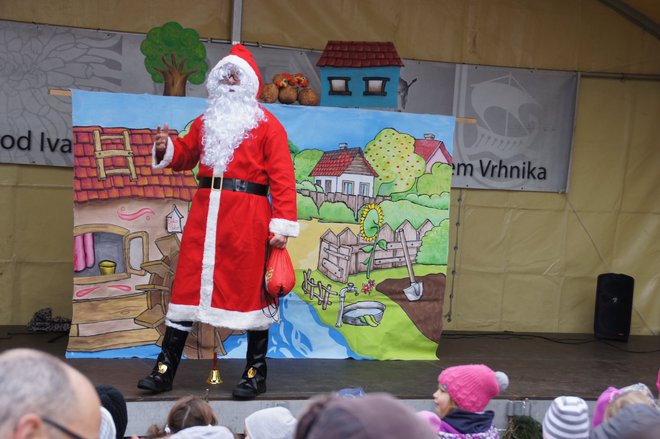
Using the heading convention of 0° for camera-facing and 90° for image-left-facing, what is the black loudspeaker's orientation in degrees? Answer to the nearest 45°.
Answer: approximately 0°

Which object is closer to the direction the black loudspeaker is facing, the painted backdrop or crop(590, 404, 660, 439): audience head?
the audience head

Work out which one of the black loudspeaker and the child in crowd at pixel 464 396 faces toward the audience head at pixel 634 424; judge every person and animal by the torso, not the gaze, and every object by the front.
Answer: the black loudspeaker

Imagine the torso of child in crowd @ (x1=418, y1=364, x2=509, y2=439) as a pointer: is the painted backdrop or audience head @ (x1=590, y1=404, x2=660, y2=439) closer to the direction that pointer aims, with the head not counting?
the painted backdrop

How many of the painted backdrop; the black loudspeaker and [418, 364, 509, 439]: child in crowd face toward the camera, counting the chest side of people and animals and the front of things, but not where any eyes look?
2

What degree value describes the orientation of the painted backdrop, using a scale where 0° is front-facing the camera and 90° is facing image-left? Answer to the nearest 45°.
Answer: approximately 0°

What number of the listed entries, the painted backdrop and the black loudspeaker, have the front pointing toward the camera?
2

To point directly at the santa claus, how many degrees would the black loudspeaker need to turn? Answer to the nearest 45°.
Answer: approximately 45° to its right
